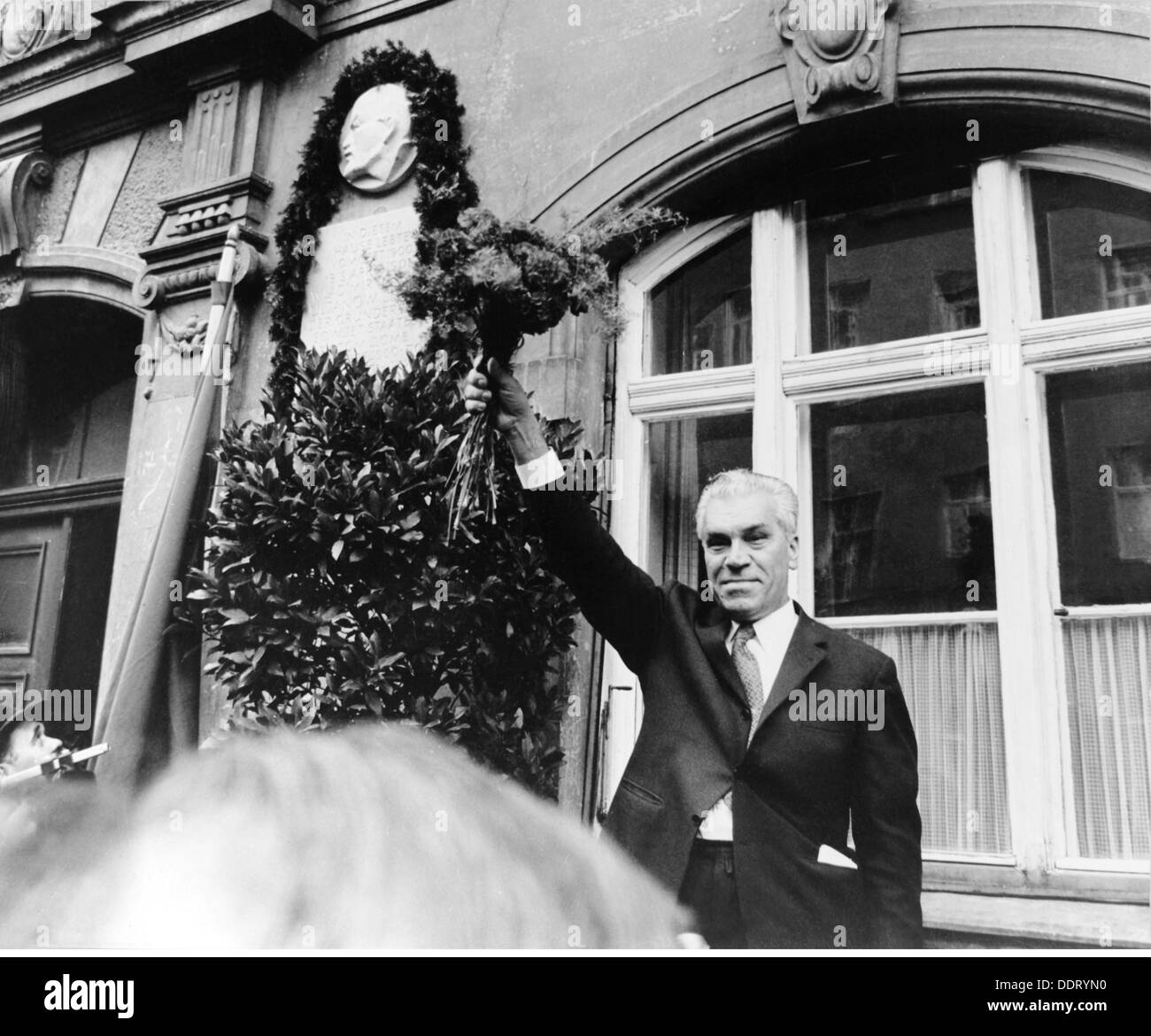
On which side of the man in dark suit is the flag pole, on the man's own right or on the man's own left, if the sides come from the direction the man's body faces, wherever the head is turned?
on the man's own right

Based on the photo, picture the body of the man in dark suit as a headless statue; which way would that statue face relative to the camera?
toward the camera

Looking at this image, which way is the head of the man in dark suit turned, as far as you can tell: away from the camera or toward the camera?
toward the camera
